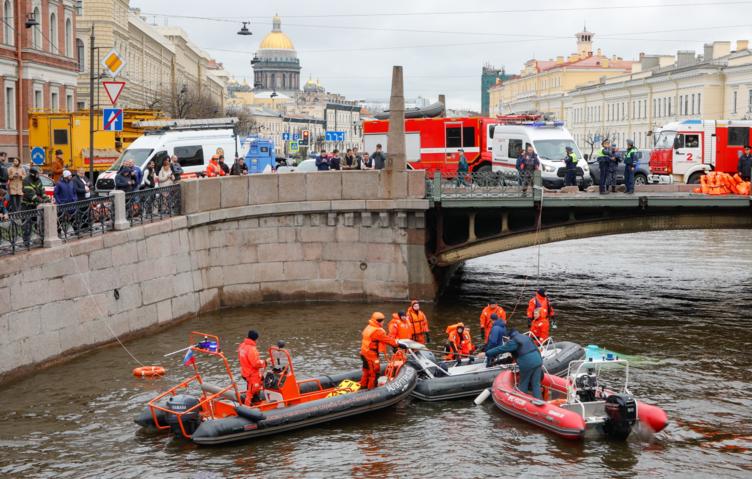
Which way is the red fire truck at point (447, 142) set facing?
to the viewer's right

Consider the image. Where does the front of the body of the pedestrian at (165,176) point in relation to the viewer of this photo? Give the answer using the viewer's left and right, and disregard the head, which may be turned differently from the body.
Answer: facing the viewer and to the right of the viewer

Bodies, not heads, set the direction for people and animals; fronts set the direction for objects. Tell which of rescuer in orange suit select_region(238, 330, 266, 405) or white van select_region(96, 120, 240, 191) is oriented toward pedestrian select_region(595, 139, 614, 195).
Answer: the rescuer in orange suit

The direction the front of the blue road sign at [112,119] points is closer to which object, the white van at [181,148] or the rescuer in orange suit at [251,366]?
the rescuer in orange suit

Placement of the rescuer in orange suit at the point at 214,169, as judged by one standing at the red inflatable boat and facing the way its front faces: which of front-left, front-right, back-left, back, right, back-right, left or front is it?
front

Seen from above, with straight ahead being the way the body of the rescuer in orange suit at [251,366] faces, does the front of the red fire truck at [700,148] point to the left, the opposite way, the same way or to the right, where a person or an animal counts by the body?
the opposite way

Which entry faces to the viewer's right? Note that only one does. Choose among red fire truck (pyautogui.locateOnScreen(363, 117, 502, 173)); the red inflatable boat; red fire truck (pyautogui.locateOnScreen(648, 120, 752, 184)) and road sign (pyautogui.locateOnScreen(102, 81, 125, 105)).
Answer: red fire truck (pyautogui.locateOnScreen(363, 117, 502, 173))

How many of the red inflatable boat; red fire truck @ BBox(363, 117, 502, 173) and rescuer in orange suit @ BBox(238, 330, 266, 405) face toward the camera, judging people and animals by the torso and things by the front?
0

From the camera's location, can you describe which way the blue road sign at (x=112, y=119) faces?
facing the viewer

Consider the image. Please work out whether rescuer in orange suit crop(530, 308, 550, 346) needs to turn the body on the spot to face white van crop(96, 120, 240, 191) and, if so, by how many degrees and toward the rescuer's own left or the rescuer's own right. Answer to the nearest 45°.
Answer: approximately 90° to the rescuer's own right

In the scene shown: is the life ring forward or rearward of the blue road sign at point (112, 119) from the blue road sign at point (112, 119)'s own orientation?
forward

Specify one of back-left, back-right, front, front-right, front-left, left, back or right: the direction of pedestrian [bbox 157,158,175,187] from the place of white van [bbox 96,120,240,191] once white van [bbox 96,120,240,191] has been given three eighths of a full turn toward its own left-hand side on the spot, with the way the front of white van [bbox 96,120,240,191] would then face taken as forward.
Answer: right

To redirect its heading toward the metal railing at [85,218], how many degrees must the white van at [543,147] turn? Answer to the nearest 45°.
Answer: approximately 90° to its right
